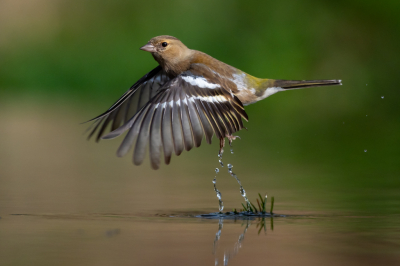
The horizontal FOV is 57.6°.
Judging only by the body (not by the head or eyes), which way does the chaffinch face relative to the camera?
to the viewer's left
